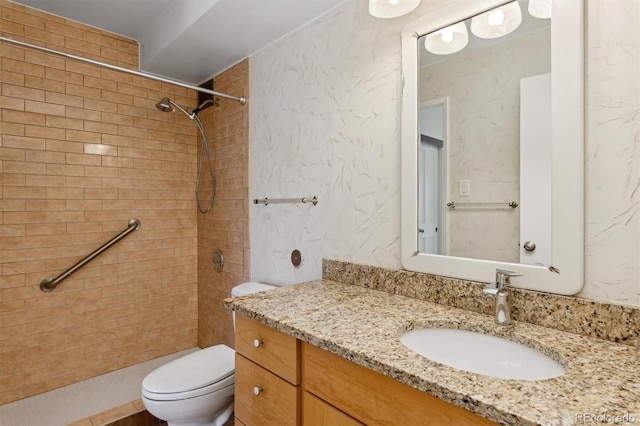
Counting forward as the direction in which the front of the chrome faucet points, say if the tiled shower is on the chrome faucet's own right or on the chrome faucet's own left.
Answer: on the chrome faucet's own right

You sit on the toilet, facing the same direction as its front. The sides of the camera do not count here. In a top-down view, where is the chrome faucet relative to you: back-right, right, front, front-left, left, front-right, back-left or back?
left

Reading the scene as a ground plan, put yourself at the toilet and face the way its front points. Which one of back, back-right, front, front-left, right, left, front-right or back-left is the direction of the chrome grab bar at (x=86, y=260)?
right

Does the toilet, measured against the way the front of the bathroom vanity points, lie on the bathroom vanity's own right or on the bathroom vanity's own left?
on the bathroom vanity's own right

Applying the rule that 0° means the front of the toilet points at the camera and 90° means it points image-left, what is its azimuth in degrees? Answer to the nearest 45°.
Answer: approximately 45°

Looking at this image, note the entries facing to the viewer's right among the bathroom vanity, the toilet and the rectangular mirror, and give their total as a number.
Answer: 0

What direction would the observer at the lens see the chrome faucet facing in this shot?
facing the viewer and to the left of the viewer

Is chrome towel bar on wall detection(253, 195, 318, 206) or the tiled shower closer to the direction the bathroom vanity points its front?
the tiled shower

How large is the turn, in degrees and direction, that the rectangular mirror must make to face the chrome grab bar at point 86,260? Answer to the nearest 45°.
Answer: approximately 45° to its right
